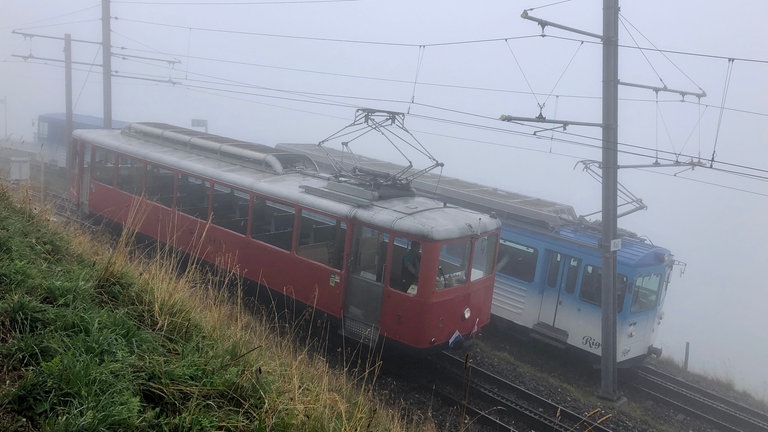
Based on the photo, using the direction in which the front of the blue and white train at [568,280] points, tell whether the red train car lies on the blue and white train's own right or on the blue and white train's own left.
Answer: on the blue and white train's own right

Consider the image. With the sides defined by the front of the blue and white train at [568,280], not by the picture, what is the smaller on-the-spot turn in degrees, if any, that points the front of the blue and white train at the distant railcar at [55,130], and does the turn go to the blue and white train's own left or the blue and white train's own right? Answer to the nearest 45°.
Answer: approximately 180°

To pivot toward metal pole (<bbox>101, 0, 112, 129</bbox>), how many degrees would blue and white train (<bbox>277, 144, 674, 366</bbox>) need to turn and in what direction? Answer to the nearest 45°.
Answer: approximately 180°
